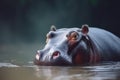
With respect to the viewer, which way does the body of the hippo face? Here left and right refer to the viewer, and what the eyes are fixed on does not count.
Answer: facing the viewer and to the left of the viewer
